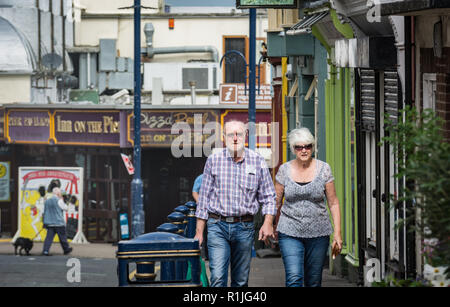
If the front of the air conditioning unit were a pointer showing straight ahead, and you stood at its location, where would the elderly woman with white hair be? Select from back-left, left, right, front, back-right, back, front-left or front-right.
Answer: front

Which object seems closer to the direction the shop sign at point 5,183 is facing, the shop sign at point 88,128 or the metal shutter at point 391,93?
the metal shutter

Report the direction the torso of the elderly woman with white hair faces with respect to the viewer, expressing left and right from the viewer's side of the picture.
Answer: facing the viewer

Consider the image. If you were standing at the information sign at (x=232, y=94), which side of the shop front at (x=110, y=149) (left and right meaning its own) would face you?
left

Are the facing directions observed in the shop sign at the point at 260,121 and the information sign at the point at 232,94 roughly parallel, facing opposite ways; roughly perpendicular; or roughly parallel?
roughly parallel

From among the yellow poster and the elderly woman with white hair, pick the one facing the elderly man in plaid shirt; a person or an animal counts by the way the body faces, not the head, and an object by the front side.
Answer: the yellow poster

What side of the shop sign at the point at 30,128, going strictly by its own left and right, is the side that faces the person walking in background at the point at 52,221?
front

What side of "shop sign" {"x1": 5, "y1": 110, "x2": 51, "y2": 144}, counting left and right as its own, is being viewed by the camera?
front

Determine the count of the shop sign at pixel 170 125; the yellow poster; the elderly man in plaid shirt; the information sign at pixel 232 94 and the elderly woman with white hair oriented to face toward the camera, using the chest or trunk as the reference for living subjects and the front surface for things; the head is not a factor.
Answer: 5

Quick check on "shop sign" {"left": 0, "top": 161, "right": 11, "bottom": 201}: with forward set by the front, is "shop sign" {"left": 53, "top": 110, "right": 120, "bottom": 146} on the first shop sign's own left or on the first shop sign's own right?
on the first shop sign's own left

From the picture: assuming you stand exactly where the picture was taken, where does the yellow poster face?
facing the viewer

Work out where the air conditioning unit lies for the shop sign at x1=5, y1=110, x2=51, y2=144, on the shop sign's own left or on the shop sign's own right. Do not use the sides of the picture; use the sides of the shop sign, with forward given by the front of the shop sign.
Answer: on the shop sign's own left

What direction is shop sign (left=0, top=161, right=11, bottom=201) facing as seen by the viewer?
toward the camera

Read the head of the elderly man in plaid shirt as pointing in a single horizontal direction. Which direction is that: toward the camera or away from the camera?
toward the camera

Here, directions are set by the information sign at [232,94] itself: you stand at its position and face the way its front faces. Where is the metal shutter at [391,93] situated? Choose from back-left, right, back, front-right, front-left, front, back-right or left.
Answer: front

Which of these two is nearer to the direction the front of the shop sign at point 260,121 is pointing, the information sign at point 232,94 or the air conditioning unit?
the information sign

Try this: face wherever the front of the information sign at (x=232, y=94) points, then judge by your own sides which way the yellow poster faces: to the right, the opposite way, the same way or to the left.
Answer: the same way

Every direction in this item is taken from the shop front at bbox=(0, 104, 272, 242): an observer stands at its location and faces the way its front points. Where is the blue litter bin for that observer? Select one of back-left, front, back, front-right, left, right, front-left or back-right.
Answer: front
